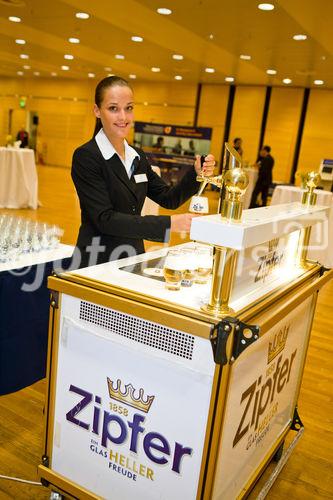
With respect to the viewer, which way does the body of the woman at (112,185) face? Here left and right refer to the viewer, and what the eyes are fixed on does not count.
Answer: facing the viewer and to the right of the viewer

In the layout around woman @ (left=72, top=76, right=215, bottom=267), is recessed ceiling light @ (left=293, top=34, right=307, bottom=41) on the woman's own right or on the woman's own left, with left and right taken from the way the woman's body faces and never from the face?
on the woman's own left

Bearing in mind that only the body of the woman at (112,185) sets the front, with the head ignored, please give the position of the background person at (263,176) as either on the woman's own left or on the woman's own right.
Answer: on the woman's own left

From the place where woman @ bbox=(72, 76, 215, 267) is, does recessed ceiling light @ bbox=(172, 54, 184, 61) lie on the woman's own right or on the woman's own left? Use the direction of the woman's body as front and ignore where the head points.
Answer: on the woman's own left

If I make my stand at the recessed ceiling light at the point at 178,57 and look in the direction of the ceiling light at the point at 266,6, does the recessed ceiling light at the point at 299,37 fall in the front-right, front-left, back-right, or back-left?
front-left

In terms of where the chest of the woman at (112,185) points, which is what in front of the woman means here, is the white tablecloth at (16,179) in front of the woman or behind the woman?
behind

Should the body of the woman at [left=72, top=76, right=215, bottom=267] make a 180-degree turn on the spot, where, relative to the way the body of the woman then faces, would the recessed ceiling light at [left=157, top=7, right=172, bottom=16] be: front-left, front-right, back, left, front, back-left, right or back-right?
front-right

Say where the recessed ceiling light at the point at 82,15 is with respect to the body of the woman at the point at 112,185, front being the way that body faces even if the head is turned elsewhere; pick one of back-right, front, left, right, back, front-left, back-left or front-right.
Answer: back-left

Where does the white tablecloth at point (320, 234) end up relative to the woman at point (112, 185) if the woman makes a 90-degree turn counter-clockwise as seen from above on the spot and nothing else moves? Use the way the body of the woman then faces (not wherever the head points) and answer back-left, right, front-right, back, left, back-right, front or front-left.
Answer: front
